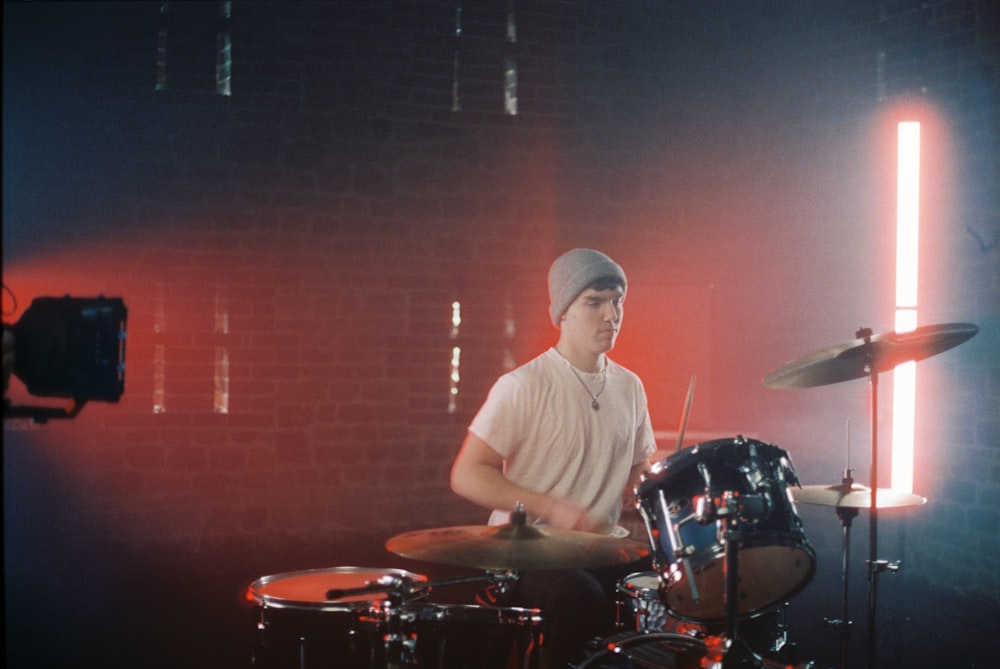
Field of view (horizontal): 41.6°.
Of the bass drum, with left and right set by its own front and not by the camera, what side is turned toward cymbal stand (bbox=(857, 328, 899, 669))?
left

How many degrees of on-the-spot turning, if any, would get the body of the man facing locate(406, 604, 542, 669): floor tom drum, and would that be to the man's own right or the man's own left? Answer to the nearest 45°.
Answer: approximately 45° to the man's own right

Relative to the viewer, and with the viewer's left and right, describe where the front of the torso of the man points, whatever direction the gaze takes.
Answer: facing the viewer and to the right of the viewer

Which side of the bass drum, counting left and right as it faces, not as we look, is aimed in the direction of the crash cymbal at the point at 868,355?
left

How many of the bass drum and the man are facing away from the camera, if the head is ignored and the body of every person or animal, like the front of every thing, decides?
0
